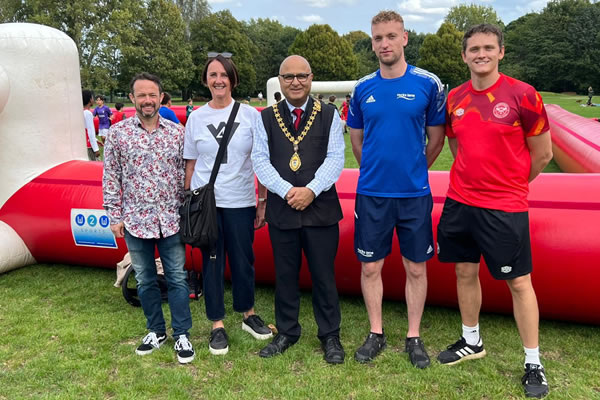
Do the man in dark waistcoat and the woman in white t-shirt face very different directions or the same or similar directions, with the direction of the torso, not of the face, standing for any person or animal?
same or similar directions

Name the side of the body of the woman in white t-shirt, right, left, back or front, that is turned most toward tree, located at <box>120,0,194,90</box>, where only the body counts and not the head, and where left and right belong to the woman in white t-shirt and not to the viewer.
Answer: back

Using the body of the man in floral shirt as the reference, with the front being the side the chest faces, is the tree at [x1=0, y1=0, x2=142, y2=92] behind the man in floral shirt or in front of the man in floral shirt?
behind

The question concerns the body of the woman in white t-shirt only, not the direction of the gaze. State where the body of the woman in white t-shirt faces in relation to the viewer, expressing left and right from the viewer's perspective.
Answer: facing the viewer

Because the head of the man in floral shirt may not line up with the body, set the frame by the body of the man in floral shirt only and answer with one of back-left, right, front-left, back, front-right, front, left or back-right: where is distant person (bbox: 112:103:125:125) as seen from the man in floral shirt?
back

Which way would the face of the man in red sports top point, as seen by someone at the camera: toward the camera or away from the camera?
toward the camera

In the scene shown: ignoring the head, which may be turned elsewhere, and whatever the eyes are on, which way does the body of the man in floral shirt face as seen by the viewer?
toward the camera

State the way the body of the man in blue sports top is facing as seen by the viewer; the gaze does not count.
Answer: toward the camera

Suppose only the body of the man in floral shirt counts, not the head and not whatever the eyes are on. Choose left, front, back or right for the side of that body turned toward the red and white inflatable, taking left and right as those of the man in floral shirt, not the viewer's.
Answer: back

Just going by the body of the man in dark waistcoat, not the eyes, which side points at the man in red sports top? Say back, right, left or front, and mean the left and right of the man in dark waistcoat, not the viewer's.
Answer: left
